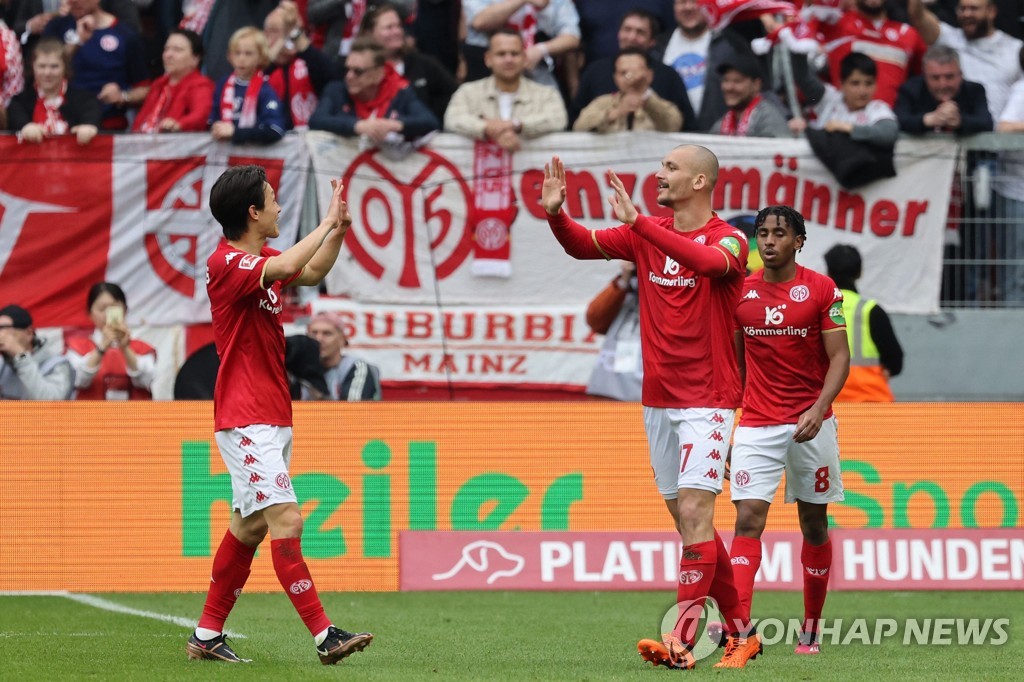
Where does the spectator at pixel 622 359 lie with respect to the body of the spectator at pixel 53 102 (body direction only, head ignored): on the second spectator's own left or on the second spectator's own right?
on the second spectator's own left

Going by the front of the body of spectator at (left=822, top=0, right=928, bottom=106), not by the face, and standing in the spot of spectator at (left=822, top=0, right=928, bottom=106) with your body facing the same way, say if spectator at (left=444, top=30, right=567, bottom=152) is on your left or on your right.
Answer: on your right

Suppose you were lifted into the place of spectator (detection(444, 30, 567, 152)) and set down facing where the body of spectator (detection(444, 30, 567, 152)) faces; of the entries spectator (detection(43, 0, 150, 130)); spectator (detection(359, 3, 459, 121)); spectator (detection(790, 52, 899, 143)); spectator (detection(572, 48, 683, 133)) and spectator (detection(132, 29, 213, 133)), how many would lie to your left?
2

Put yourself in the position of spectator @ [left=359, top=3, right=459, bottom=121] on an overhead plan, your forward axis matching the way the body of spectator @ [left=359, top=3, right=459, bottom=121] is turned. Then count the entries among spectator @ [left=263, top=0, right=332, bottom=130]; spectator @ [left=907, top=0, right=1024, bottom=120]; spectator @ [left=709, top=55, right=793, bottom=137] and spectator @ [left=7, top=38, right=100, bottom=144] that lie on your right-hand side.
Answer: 2

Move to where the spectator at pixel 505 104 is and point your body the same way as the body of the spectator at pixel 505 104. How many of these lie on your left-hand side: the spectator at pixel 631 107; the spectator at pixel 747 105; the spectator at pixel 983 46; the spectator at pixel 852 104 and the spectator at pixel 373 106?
4

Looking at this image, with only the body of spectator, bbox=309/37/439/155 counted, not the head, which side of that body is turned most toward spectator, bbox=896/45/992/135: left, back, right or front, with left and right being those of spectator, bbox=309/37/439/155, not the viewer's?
left

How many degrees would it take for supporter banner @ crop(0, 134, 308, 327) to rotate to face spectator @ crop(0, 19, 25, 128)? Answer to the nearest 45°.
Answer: approximately 135° to its right

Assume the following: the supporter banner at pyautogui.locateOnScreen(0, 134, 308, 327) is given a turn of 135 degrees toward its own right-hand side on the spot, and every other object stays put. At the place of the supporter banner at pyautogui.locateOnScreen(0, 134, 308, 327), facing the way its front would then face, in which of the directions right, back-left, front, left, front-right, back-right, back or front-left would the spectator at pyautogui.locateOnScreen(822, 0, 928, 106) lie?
back-right

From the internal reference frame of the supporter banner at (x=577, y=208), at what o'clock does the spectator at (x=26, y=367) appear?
The spectator is roughly at 2 o'clock from the supporter banner.

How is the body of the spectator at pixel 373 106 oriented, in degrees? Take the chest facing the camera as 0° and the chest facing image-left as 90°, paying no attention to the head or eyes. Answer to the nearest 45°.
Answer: approximately 0°
